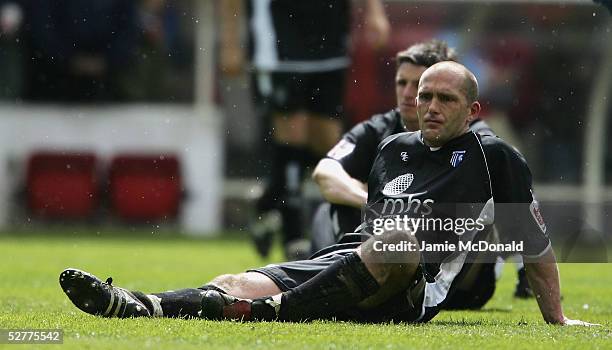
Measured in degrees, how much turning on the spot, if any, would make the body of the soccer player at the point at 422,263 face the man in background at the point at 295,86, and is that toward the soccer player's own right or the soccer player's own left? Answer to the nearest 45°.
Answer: approximately 135° to the soccer player's own right

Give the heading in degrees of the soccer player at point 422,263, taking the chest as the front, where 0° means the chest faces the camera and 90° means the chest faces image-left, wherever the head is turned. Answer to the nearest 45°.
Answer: approximately 45°

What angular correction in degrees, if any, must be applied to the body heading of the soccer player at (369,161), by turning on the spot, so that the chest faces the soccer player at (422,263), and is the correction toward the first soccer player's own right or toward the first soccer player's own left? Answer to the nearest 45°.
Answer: approximately 45° to the first soccer player's own left

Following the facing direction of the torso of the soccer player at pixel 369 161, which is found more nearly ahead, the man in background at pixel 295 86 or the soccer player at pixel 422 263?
the soccer player

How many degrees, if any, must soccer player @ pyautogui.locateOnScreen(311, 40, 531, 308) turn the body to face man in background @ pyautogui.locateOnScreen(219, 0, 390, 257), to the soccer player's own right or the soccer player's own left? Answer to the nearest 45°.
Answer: approximately 135° to the soccer player's own right

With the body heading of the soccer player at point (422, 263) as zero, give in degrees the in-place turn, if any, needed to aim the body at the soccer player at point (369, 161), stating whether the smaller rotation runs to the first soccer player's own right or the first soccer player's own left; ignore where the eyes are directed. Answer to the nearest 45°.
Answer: approximately 135° to the first soccer player's own right

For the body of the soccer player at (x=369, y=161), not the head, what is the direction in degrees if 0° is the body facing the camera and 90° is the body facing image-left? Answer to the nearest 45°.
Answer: approximately 45°
